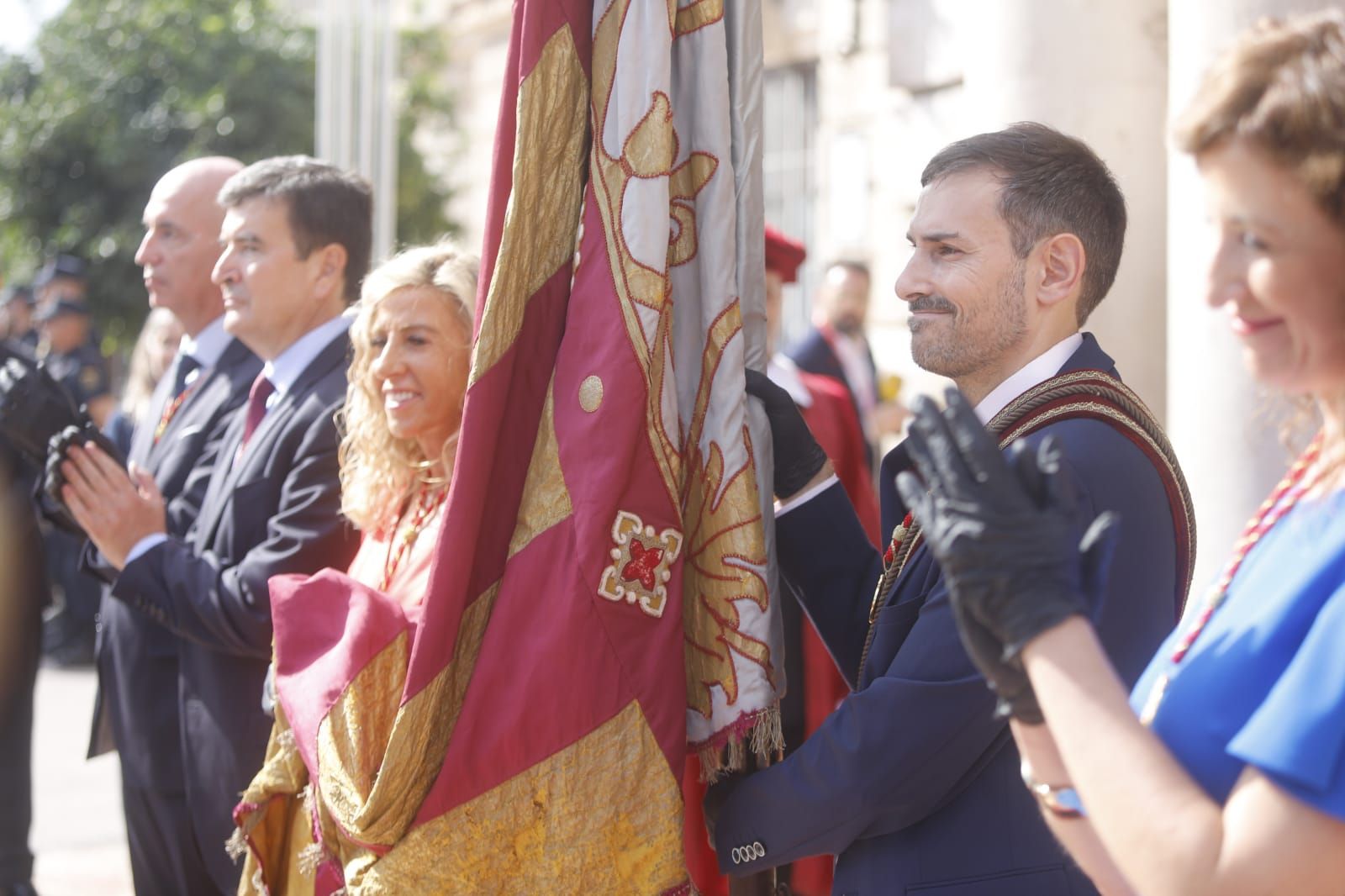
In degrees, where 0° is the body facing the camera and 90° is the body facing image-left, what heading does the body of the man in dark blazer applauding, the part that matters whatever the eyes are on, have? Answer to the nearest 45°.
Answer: approximately 45°

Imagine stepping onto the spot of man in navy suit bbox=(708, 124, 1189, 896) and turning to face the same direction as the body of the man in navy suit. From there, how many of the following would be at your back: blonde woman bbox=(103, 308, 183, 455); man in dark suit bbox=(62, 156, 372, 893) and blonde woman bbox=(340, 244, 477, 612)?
0

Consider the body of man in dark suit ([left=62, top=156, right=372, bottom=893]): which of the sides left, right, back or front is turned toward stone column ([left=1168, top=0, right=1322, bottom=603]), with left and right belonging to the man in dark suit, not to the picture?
back

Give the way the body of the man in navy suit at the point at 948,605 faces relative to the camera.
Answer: to the viewer's left

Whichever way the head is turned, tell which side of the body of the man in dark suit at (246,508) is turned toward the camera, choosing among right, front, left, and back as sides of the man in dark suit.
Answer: left

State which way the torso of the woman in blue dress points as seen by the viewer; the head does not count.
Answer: to the viewer's left

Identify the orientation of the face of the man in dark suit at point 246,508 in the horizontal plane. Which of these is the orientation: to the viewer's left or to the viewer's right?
to the viewer's left

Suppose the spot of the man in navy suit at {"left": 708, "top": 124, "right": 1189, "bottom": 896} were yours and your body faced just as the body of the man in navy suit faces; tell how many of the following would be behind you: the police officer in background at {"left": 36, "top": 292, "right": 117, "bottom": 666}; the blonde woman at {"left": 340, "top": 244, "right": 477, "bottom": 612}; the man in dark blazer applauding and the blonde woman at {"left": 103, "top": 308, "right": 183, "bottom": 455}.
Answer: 0

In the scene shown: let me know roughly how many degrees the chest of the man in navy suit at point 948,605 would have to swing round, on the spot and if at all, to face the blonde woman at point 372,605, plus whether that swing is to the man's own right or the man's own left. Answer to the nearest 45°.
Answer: approximately 45° to the man's own right

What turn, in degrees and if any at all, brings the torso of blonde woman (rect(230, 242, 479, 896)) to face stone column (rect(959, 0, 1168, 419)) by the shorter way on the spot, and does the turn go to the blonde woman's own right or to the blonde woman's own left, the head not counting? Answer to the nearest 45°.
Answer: approximately 135° to the blonde woman's own left

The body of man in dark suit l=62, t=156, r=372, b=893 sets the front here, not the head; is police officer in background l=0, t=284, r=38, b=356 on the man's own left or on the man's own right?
on the man's own right

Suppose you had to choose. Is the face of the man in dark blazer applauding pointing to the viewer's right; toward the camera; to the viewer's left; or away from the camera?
to the viewer's left

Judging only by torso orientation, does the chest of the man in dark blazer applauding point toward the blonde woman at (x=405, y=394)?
no

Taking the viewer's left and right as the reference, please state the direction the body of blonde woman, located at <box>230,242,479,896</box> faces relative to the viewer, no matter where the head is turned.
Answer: facing the viewer and to the left of the viewer

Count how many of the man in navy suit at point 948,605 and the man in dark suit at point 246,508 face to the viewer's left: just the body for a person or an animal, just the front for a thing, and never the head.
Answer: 2
